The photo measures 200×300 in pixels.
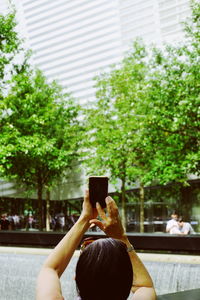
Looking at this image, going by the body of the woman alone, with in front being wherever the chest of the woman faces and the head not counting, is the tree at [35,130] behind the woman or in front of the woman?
in front

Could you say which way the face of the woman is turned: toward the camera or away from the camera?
away from the camera

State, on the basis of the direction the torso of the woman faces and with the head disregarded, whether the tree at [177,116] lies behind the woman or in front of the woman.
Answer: in front

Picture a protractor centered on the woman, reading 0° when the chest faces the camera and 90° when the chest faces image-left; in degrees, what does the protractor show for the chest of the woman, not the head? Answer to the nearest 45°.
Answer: approximately 180°

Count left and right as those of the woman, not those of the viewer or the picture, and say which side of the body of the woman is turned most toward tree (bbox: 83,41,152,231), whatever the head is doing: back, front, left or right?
front
